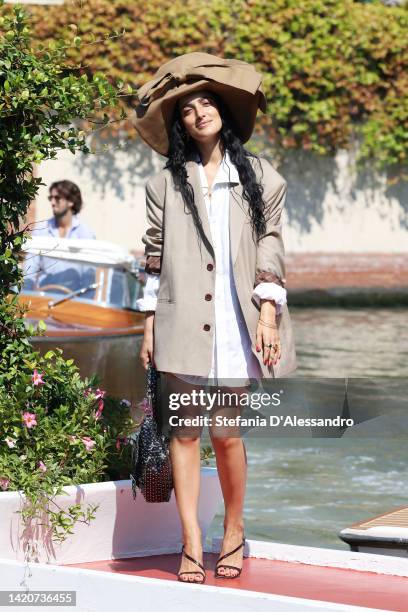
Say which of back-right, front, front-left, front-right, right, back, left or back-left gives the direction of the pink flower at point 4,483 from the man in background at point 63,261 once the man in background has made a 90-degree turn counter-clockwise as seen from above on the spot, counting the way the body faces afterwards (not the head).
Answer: front-right

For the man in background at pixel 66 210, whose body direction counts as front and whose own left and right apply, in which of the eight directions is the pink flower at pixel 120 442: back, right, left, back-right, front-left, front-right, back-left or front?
front-left

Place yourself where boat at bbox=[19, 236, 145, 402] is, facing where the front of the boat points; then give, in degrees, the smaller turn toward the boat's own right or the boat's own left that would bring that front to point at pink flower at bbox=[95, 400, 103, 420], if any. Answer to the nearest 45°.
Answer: approximately 45° to the boat's own left

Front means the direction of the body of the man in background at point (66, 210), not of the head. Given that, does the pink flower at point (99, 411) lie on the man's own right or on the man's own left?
on the man's own left

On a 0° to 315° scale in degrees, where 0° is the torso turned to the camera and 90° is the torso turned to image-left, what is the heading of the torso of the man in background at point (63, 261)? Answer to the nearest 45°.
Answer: approximately 45°

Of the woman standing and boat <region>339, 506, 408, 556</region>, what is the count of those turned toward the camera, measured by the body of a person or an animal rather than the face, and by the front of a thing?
1

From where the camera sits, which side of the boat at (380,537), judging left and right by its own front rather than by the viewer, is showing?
left

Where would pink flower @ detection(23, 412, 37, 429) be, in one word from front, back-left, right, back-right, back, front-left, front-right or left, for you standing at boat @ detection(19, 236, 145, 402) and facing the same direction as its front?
front-left

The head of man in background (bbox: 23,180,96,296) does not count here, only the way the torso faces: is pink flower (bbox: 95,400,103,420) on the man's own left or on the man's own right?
on the man's own left

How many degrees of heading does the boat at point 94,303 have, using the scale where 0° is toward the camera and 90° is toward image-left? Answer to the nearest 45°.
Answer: approximately 45°
